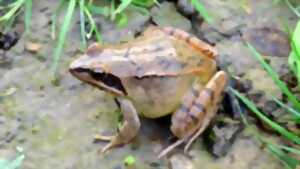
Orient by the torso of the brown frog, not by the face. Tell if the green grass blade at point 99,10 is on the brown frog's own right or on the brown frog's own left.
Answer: on the brown frog's own right

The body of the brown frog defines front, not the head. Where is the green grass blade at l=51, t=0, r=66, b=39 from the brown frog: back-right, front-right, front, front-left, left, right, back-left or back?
front-right

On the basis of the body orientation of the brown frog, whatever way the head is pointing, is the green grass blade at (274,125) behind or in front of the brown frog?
behind

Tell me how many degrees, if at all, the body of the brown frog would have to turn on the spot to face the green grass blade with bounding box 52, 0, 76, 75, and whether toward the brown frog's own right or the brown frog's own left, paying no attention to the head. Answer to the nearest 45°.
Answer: approximately 45° to the brown frog's own right

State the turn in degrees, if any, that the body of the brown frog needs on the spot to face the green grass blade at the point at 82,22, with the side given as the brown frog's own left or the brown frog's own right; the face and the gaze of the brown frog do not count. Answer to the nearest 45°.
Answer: approximately 45° to the brown frog's own right

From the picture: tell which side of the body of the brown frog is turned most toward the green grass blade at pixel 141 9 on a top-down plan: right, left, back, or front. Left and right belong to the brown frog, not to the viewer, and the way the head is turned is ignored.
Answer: right

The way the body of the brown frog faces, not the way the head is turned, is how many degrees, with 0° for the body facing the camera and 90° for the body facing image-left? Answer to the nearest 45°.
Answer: approximately 90°

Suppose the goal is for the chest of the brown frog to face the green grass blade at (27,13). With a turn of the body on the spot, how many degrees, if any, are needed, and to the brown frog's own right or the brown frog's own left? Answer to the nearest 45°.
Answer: approximately 45° to the brown frog's own right
